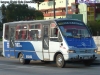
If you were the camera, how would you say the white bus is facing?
facing the viewer and to the right of the viewer
